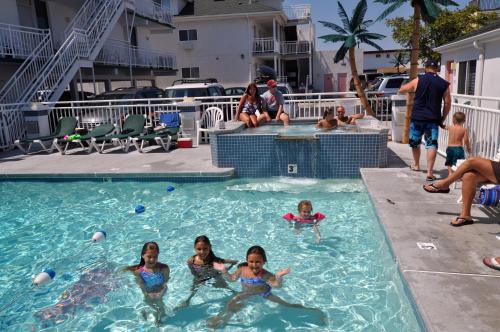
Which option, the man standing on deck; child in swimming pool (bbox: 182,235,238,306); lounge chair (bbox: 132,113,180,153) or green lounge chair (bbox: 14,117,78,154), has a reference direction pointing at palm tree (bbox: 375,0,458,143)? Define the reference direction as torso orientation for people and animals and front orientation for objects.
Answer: the man standing on deck

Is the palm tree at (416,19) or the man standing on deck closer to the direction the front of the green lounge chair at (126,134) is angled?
the man standing on deck

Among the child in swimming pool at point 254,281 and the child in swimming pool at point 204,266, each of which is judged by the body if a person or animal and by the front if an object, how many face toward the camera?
2

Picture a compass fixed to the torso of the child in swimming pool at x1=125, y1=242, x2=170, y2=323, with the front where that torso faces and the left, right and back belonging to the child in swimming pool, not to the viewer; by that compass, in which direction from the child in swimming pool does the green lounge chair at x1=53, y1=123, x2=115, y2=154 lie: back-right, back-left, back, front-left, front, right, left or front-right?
back

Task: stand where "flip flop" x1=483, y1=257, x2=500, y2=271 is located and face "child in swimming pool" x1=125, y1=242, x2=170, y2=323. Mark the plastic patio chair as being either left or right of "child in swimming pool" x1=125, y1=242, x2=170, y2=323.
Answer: right

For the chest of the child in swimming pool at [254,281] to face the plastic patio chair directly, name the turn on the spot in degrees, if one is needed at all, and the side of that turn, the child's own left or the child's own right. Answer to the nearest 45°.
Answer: approximately 180°

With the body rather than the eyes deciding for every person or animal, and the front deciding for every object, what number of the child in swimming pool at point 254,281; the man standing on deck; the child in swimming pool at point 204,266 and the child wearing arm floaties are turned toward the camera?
3

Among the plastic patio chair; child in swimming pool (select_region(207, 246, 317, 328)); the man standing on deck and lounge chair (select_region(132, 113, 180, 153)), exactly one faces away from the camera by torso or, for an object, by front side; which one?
the man standing on deck

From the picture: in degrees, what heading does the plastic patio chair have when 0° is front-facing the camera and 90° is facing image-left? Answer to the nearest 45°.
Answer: approximately 45°

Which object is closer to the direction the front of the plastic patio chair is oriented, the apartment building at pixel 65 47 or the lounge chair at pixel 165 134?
the lounge chair
